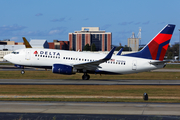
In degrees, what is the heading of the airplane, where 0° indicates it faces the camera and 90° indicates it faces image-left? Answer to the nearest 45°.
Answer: approximately 90°
